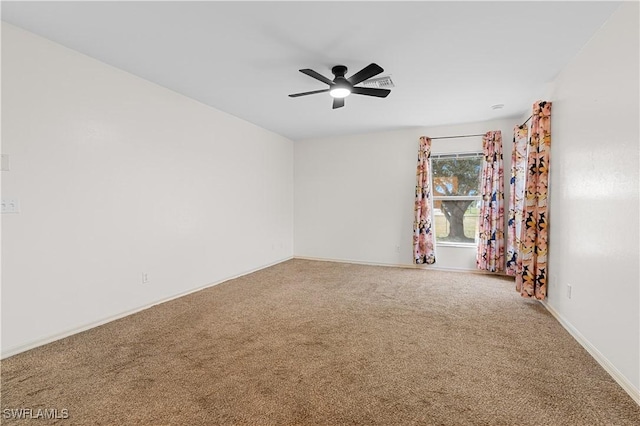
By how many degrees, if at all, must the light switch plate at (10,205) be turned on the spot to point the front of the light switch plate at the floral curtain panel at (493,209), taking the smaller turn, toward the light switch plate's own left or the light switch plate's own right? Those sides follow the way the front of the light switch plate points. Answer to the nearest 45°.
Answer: approximately 90° to the light switch plate's own left

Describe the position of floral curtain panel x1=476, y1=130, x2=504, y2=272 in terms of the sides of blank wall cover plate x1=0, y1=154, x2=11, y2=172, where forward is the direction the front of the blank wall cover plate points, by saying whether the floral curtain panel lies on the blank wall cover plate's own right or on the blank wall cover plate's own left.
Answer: on the blank wall cover plate's own left

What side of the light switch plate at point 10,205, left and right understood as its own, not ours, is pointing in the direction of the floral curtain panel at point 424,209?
left

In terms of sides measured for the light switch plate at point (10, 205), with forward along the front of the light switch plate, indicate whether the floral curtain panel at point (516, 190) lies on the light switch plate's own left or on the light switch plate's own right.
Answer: on the light switch plate's own left

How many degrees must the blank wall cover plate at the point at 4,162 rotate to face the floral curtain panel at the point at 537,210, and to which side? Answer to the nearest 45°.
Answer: approximately 45° to its left

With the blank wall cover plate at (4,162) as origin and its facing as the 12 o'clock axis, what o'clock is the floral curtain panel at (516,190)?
The floral curtain panel is roughly at 10 o'clock from the blank wall cover plate.

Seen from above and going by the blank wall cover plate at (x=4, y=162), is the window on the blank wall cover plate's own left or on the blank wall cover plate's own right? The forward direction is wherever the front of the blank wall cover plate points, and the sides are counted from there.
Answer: on the blank wall cover plate's own left

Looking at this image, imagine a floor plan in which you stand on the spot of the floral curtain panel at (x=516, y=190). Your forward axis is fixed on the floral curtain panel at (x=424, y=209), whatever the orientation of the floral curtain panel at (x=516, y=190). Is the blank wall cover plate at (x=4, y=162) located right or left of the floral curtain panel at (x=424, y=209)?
left

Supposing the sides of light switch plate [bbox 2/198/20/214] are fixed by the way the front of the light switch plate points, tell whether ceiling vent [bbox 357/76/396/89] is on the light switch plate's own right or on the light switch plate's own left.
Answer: on the light switch plate's own left

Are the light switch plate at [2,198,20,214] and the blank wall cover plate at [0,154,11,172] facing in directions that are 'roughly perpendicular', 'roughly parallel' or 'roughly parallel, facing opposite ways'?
roughly parallel

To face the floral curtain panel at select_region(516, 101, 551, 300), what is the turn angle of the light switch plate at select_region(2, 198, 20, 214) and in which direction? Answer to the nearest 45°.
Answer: approximately 45° to its left

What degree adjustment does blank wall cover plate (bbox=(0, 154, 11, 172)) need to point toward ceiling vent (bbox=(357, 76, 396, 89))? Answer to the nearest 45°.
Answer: approximately 45° to its left
